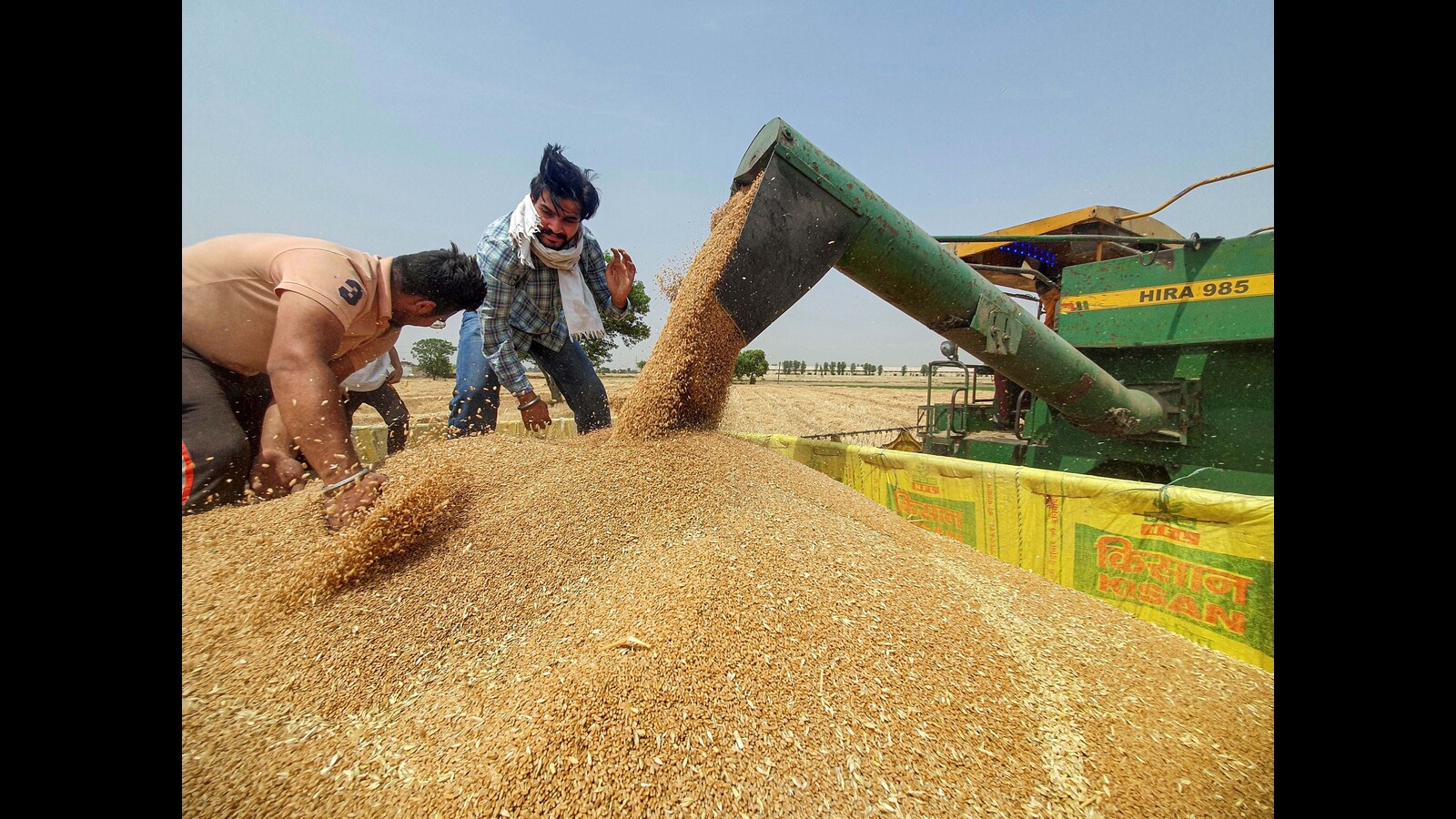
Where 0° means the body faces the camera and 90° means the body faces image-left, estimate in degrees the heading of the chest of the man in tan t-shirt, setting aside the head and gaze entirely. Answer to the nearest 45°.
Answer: approximately 270°

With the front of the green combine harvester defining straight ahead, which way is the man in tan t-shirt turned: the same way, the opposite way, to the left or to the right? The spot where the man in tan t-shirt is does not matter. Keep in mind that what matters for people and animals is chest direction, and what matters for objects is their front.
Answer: to the right

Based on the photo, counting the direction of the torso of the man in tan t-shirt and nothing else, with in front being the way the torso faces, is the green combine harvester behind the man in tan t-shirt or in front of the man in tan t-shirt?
in front

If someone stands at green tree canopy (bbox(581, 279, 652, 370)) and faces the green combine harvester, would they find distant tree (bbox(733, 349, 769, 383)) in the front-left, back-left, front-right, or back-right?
back-left

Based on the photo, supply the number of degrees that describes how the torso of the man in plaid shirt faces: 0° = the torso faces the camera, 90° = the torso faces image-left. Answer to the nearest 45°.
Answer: approximately 315°

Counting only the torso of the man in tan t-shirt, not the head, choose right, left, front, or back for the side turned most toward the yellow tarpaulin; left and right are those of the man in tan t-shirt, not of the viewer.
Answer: front

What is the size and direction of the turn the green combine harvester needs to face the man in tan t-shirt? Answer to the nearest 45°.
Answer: approximately 90° to its left

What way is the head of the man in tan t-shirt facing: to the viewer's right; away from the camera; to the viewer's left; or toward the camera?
to the viewer's right

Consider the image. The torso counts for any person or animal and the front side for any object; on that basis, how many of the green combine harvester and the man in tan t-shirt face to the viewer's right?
1
